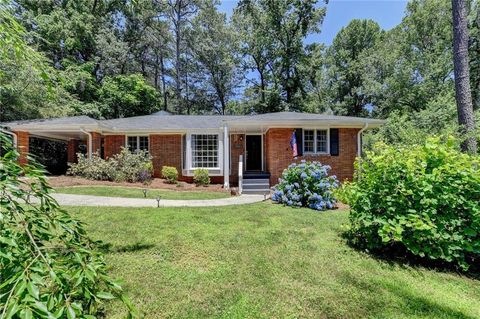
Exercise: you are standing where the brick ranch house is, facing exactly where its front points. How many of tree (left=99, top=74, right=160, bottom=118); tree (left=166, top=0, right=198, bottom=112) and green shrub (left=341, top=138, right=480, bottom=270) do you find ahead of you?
1

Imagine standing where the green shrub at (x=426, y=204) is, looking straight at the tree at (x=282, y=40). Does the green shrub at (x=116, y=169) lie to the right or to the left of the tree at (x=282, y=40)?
left

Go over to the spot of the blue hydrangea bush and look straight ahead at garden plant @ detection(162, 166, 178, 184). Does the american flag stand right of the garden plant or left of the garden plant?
right

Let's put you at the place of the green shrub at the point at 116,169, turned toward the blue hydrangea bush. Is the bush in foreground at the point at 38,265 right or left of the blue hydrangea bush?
right

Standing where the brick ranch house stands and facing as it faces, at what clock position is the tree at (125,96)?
The tree is roughly at 5 o'clock from the brick ranch house.

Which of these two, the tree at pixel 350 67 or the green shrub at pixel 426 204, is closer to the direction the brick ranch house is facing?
the green shrub

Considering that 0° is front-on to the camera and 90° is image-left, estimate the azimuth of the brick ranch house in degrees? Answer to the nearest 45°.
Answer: approximately 0°

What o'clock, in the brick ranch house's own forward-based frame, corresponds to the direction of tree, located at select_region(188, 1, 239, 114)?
The tree is roughly at 6 o'clock from the brick ranch house.

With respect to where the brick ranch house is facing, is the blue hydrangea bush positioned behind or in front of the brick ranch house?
in front

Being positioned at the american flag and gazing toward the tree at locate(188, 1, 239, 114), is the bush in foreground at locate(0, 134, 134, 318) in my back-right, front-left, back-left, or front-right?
back-left

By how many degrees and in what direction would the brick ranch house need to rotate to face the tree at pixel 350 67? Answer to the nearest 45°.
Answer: approximately 135° to its left

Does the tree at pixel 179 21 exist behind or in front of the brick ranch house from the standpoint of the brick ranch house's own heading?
behind
